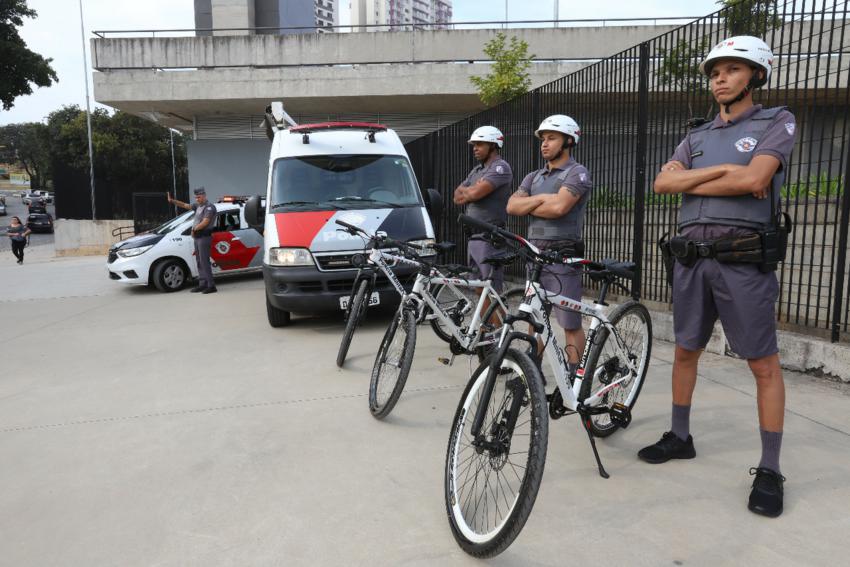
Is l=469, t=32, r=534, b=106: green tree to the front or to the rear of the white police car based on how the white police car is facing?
to the rear

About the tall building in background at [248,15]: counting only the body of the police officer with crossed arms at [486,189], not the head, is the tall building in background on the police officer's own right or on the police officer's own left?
on the police officer's own right

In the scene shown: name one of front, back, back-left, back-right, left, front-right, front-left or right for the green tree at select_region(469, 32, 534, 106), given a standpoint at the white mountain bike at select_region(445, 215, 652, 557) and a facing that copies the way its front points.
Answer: back-right

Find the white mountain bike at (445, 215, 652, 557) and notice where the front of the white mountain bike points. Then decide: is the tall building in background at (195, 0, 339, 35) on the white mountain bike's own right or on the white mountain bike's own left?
on the white mountain bike's own right

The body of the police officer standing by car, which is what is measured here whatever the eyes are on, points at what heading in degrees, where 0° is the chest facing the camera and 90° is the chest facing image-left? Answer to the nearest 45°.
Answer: approximately 45°

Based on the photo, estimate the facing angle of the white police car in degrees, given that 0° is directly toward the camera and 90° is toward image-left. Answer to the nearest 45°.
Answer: approximately 45°

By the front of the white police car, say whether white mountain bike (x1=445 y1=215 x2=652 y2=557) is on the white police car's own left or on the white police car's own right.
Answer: on the white police car's own left

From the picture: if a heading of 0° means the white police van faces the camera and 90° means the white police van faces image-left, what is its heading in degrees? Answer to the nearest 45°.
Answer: approximately 0°

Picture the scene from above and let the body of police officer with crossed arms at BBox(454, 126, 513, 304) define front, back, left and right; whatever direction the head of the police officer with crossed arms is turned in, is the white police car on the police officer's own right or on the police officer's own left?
on the police officer's own right

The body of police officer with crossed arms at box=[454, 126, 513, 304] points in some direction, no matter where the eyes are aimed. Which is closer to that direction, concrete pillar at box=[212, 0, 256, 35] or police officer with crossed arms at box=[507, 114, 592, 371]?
the police officer with crossed arms
